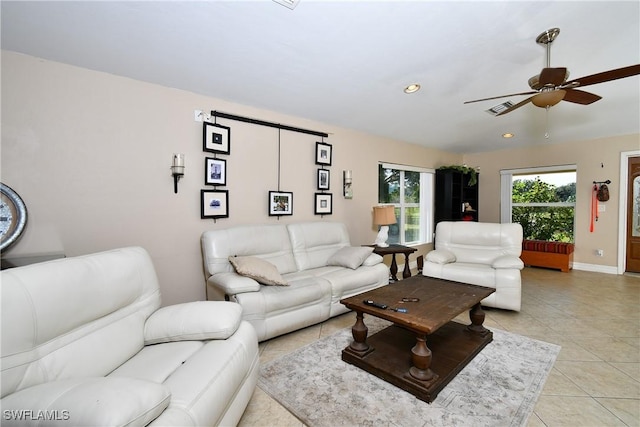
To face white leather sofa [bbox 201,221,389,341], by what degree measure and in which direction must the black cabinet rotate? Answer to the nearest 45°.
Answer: approximately 45° to its right

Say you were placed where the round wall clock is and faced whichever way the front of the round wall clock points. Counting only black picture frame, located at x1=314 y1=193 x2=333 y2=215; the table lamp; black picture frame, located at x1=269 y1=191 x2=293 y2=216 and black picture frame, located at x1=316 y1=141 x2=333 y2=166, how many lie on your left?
4

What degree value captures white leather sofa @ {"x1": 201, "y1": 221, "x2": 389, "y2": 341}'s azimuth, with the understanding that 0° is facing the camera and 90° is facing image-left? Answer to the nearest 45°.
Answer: approximately 315°

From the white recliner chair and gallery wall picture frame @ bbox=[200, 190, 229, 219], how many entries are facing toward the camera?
2

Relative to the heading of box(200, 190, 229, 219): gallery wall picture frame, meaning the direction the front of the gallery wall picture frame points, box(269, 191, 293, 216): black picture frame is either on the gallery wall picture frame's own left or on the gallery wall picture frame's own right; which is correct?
on the gallery wall picture frame's own left

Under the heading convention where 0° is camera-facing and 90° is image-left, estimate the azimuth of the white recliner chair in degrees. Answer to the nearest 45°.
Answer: approximately 0°

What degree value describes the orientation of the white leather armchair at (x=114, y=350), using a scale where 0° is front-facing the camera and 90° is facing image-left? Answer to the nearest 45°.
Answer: approximately 315°

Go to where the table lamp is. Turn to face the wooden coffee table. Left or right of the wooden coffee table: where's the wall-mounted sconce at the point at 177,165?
right

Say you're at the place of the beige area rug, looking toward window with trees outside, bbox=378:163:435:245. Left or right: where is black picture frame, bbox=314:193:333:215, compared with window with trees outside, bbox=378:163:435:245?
left

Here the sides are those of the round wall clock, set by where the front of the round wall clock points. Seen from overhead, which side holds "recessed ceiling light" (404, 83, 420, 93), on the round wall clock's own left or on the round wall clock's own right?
on the round wall clock's own left
